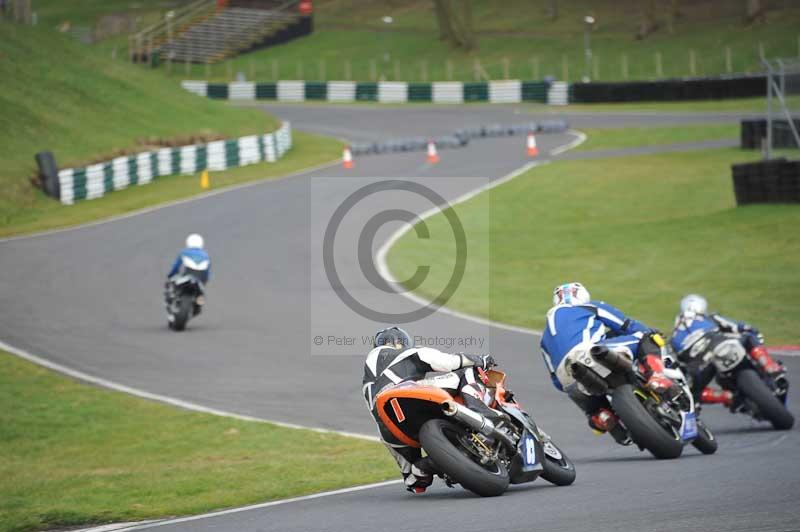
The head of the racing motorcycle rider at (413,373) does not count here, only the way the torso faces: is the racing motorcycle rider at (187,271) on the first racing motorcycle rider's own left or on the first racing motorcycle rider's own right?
on the first racing motorcycle rider's own left

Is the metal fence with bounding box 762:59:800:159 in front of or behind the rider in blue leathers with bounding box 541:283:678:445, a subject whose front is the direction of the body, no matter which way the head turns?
in front

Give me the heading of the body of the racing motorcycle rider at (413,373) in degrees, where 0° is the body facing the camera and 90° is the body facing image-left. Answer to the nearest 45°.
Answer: approximately 225°

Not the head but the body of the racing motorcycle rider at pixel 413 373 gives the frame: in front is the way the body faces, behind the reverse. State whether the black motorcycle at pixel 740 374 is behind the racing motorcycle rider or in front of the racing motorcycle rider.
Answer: in front

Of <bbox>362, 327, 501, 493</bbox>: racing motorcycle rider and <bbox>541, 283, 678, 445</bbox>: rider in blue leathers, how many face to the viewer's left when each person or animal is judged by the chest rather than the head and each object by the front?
0

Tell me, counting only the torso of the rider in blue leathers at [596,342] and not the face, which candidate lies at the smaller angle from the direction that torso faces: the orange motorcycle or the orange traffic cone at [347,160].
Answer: the orange traffic cone

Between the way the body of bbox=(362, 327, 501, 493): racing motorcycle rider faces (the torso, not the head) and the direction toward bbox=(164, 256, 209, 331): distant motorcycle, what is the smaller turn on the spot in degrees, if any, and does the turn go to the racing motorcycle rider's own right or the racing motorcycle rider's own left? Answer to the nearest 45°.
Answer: approximately 45° to the racing motorcycle rider's own left

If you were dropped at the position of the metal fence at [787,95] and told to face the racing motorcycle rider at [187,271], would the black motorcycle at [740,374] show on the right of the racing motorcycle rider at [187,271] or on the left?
left

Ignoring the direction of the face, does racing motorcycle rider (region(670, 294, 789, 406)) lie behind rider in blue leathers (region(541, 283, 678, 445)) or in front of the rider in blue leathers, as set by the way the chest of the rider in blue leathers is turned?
in front

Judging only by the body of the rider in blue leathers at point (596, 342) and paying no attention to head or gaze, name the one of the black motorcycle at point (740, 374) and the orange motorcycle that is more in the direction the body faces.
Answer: the black motorcycle

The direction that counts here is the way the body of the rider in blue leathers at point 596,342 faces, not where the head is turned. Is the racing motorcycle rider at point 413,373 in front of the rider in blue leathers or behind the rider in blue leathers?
behind

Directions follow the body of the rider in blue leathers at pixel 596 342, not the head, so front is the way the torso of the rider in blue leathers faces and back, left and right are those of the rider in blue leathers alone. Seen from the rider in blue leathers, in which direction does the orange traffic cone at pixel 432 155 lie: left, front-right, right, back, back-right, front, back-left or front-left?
front-left
